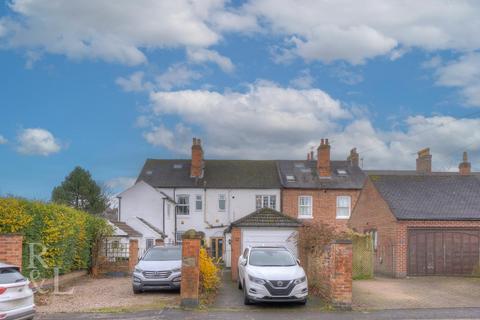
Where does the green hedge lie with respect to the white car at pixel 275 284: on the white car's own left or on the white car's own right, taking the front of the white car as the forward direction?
on the white car's own right

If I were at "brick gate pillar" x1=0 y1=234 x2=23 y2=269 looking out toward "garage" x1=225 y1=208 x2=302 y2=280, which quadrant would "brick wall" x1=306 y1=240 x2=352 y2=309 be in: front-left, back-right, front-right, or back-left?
front-right

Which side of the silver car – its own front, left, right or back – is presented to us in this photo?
front

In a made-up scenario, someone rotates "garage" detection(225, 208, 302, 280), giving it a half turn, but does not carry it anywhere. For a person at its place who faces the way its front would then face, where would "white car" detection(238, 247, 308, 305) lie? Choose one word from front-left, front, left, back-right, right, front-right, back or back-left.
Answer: back

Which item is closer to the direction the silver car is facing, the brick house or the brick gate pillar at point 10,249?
the brick gate pillar

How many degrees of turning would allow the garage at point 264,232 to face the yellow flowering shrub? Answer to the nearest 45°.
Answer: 0° — it already faces it

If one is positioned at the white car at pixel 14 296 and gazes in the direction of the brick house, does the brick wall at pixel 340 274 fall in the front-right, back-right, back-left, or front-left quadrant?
front-right

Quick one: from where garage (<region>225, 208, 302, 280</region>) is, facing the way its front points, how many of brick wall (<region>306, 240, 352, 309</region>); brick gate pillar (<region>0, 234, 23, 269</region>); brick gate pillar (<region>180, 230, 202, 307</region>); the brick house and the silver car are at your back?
1

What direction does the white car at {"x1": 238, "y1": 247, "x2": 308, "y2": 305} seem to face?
toward the camera

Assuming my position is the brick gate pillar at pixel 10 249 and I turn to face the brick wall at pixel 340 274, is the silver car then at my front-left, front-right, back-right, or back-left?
front-left

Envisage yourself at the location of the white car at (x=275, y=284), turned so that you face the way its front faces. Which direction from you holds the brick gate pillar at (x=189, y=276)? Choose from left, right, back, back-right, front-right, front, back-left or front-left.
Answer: right

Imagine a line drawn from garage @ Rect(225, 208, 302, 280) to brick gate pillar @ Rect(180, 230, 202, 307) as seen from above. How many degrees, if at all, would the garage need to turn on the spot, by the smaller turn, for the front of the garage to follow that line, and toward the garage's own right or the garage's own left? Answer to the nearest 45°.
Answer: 0° — it already faces it
